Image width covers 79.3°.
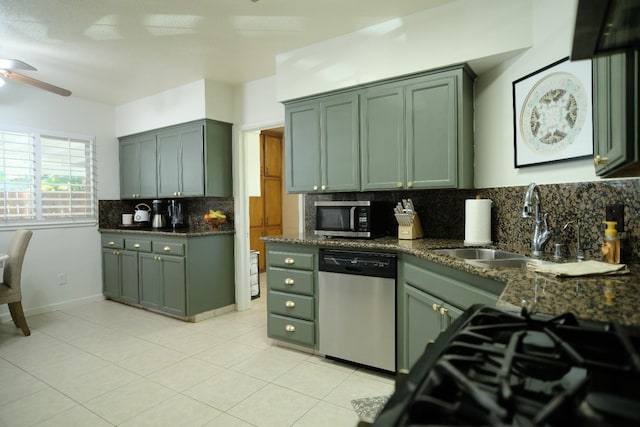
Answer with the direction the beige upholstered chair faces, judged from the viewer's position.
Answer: facing to the left of the viewer

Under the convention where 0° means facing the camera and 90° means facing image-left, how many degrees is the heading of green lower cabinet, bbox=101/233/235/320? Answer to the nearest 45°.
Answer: approximately 45°

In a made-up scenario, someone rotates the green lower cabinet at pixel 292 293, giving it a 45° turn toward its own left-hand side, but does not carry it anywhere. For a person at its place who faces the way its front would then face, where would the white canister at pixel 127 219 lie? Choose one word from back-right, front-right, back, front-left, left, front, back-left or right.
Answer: back-right

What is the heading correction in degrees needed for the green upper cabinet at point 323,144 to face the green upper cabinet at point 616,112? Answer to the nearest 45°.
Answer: approximately 90° to its left

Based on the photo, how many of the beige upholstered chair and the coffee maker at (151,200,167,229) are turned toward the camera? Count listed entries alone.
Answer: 1

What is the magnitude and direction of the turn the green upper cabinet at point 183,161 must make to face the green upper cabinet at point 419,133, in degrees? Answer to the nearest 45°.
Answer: approximately 90° to its left

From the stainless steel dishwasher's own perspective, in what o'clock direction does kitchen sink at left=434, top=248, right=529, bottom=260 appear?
The kitchen sink is roughly at 10 o'clock from the stainless steel dishwasher.

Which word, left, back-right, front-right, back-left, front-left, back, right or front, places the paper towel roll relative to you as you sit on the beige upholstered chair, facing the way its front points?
back-left

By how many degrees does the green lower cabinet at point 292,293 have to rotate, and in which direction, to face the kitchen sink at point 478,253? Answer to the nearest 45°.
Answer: approximately 90° to its left
